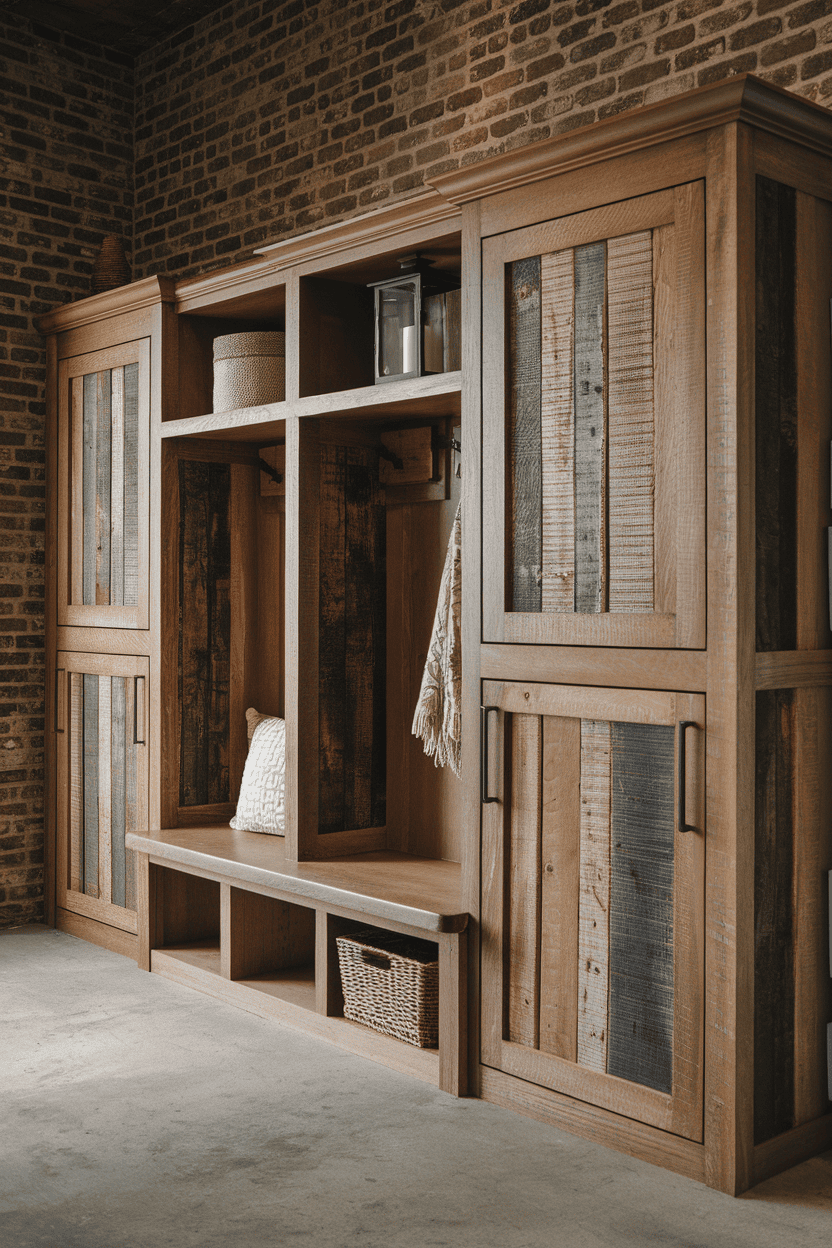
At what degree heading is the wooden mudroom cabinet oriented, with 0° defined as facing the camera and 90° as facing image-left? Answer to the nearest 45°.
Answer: approximately 45°

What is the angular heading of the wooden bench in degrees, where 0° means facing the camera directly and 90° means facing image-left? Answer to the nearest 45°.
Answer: approximately 45°
